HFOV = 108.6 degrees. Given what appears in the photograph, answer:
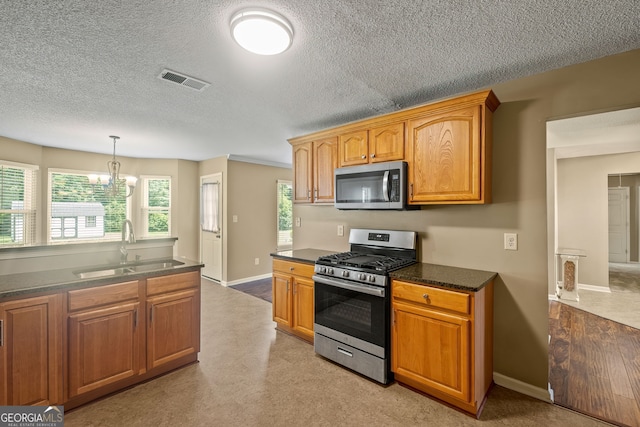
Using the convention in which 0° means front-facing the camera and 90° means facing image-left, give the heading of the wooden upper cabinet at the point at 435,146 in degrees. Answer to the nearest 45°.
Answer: approximately 45°

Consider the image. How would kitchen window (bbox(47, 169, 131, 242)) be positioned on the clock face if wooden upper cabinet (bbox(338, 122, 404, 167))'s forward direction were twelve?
The kitchen window is roughly at 2 o'clock from the wooden upper cabinet.

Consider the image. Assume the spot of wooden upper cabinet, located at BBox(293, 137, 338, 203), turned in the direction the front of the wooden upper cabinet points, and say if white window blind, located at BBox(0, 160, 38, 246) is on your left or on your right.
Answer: on your right

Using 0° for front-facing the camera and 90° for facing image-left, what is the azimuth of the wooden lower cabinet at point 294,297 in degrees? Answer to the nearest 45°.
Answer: approximately 45°

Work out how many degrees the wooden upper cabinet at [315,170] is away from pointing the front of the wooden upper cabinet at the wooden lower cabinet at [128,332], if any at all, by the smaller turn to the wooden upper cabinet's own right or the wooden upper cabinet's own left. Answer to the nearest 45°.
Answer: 0° — it already faces it

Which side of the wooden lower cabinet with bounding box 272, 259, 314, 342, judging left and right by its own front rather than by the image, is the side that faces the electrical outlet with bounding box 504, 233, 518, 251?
left

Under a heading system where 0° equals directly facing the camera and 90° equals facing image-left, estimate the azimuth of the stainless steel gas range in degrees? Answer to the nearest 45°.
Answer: approximately 45°
